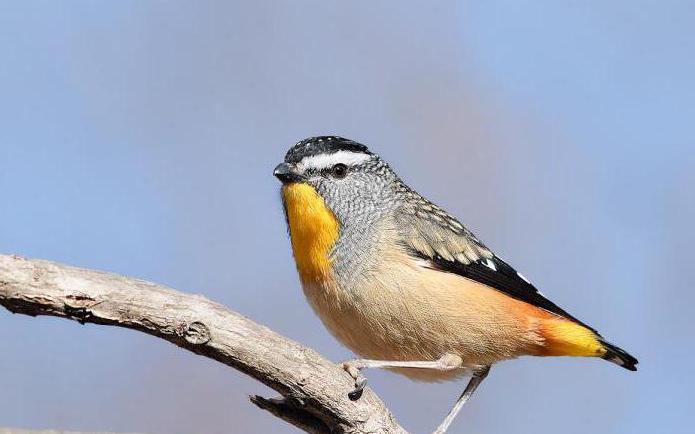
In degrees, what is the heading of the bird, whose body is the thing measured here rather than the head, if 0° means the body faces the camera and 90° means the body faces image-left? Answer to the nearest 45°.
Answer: approximately 90°
